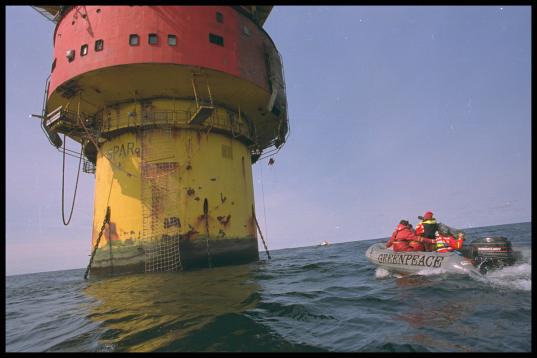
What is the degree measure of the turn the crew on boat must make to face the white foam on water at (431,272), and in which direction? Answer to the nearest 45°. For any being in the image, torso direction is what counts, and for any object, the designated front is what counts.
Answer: approximately 90° to their left
